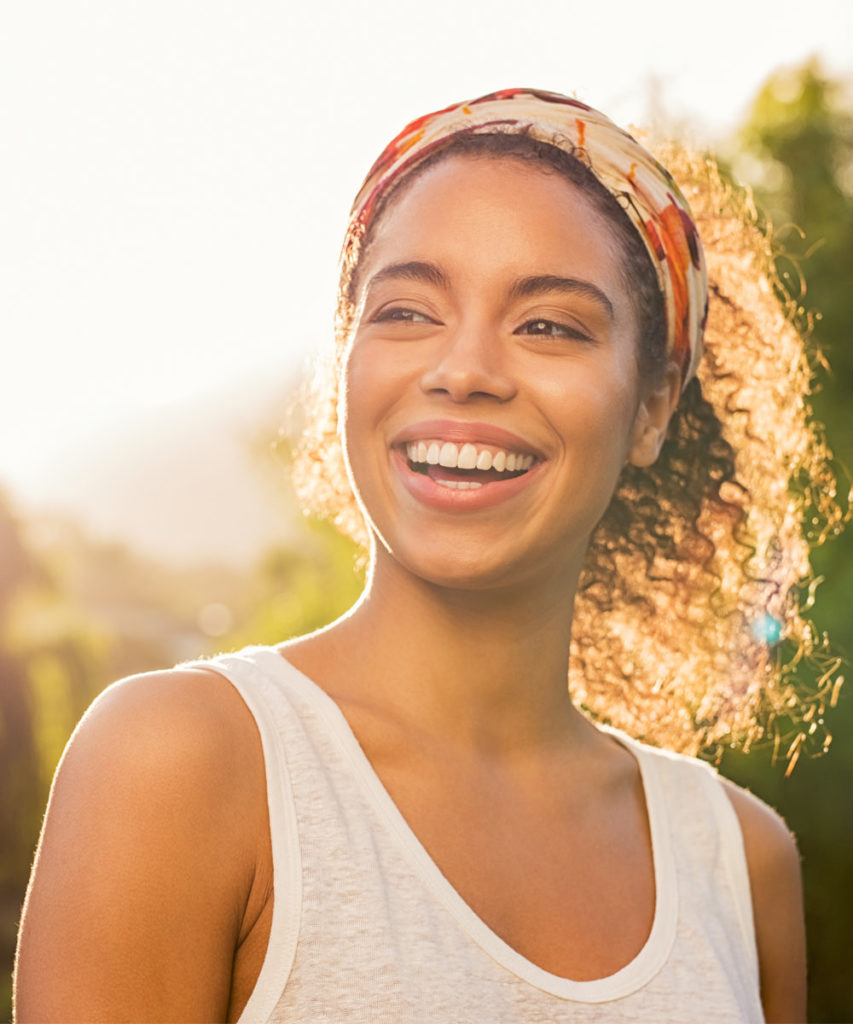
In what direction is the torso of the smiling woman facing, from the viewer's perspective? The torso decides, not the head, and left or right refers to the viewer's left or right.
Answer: facing the viewer and to the right of the viewer
